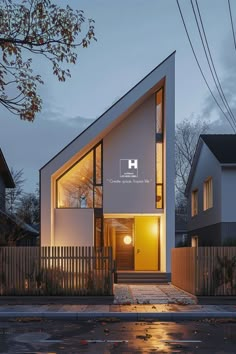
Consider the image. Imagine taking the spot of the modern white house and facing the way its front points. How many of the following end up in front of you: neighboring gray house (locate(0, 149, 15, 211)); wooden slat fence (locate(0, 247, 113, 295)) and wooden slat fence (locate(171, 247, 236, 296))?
2

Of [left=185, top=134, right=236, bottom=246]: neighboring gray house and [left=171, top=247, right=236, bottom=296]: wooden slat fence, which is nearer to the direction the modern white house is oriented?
the wooden slat fence

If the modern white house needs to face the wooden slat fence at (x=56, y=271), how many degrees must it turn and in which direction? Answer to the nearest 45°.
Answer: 0° — it already faces it

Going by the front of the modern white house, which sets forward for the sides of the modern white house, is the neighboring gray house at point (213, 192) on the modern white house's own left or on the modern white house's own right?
on the modern white house's own left

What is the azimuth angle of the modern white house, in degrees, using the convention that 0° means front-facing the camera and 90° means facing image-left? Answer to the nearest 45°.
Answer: approximately 0°
